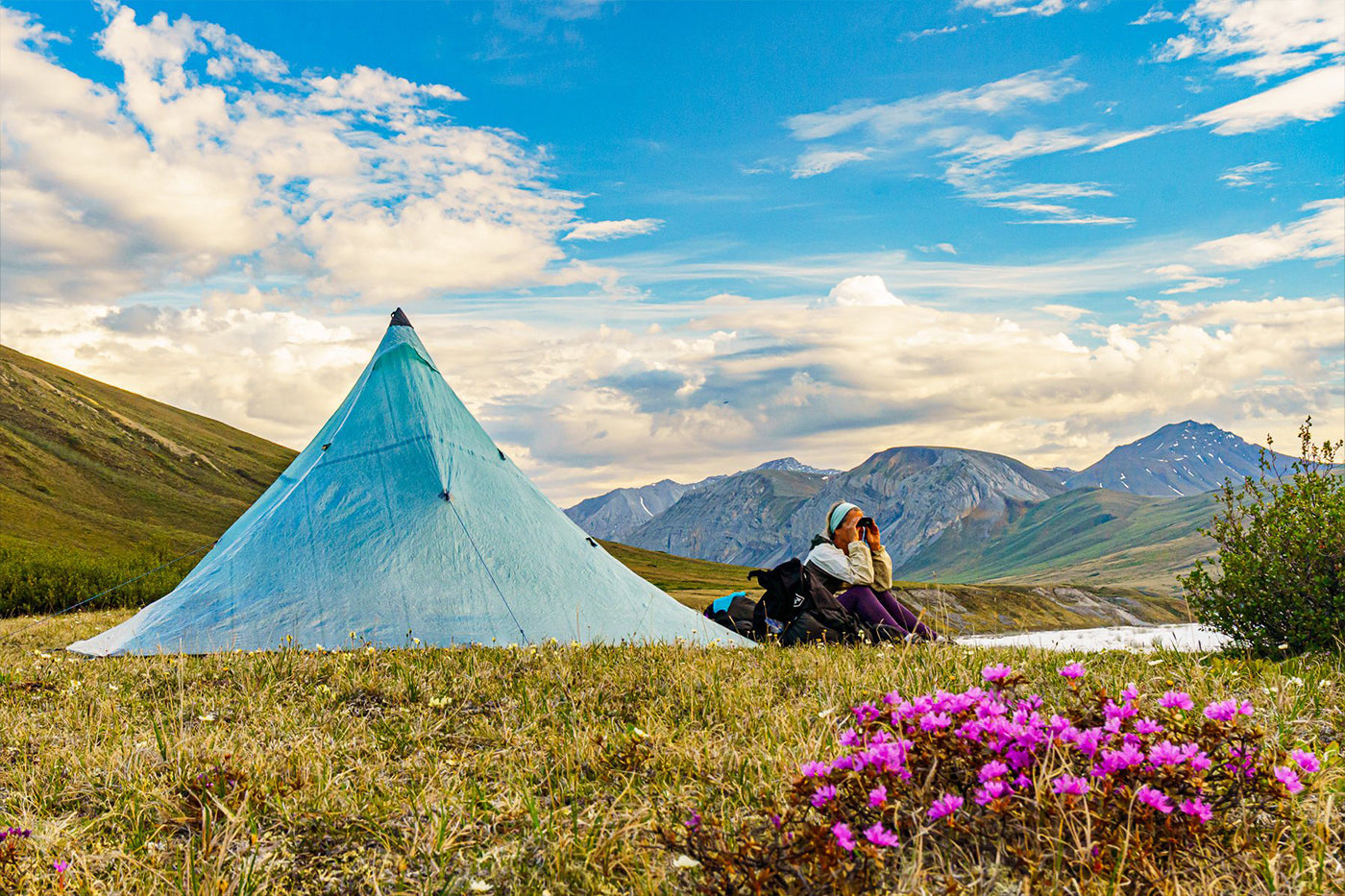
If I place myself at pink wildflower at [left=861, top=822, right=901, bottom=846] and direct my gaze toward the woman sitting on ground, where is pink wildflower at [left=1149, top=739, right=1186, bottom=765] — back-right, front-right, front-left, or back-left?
front-right

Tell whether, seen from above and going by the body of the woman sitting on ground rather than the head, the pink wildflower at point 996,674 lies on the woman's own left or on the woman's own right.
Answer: on the woman's own right

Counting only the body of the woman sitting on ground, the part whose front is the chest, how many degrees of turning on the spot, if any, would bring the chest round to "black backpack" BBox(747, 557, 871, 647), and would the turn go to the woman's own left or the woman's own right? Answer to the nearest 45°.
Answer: approximately 135° to the woman's own right

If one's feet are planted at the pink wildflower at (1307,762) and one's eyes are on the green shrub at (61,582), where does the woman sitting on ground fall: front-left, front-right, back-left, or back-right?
front-right

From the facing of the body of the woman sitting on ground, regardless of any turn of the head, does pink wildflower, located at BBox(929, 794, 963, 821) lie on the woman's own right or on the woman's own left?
on the woman's own right
